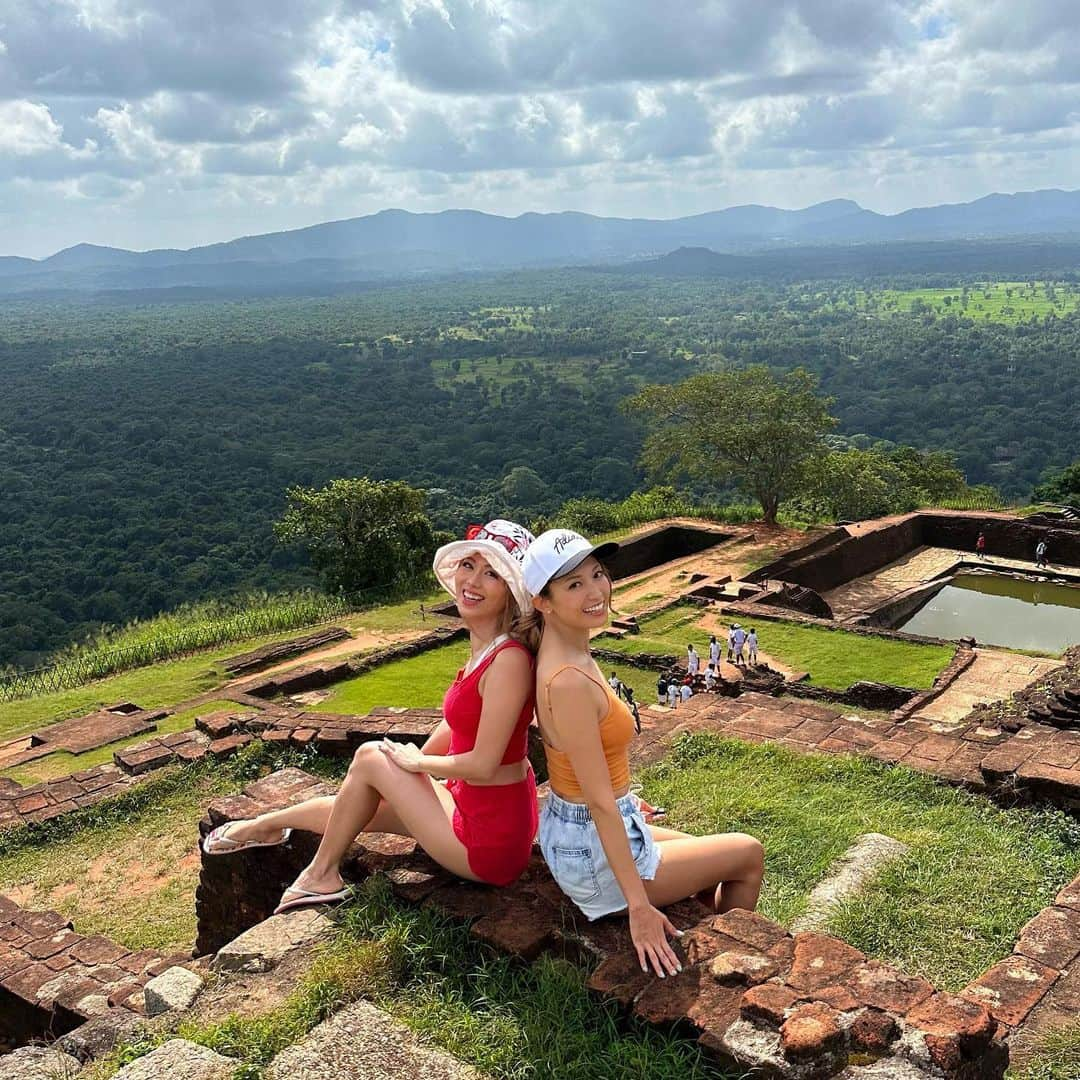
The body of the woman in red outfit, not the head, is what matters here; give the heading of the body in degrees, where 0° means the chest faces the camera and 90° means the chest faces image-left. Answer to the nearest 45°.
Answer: approximately 90°

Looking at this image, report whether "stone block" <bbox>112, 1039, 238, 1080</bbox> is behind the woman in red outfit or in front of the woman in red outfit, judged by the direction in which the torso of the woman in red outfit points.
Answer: in front

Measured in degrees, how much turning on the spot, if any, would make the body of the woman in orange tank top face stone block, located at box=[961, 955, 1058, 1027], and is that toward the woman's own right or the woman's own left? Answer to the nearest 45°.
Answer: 0° — they already face it

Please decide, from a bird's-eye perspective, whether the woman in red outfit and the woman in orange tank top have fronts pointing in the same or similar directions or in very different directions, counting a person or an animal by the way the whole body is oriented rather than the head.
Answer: very different directions

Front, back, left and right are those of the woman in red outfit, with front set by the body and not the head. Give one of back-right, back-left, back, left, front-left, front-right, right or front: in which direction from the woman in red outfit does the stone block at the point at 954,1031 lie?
back-left

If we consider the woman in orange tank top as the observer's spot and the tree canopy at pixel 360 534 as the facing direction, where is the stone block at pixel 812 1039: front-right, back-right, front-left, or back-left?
back-right

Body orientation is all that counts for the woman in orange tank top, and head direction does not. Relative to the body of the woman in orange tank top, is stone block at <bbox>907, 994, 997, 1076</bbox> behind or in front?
in front

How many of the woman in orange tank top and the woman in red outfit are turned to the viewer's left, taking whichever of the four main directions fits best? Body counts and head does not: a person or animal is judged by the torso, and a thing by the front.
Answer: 1

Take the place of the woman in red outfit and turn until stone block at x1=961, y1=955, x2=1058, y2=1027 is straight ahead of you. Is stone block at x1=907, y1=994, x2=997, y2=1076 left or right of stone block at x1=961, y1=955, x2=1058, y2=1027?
right

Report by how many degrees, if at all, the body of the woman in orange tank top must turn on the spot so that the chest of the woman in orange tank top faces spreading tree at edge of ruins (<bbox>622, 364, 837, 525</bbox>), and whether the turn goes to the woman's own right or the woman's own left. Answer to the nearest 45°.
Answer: approximately 90° to the woman's own left

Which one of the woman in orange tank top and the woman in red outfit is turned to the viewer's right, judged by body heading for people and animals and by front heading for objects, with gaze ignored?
the woman in orange tank top
